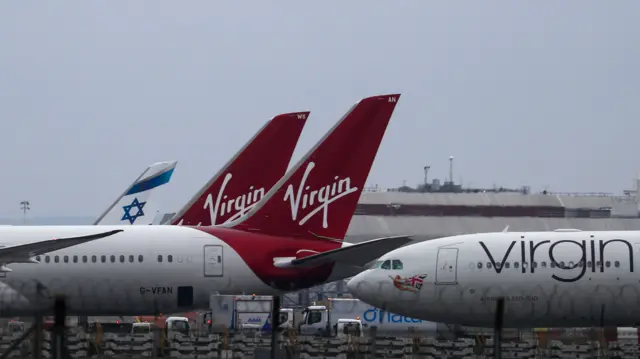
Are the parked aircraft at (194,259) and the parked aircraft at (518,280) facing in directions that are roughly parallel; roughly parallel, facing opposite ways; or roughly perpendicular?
roughly parallel

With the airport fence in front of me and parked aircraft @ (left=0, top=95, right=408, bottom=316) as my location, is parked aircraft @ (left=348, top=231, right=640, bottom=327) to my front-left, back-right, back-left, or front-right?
front-left

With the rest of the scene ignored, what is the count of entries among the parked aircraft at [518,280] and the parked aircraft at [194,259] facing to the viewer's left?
2

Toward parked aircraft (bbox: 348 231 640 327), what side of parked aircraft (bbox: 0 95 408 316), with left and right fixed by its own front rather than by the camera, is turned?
back

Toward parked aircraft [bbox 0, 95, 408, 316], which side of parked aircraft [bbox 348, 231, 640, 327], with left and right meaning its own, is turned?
front

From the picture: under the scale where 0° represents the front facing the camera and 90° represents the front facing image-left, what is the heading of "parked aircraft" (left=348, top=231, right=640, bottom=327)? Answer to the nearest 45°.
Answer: approximately 90°

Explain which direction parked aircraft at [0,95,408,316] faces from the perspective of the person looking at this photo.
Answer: facing to the left of the viewer

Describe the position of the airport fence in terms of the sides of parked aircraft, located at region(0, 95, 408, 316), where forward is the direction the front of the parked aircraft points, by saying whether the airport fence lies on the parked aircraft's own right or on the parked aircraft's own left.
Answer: on the parked aircraft's own left
